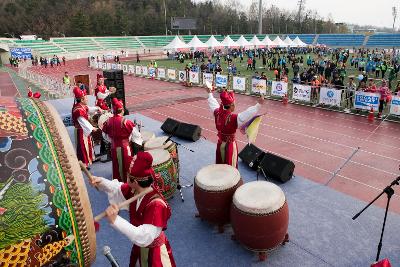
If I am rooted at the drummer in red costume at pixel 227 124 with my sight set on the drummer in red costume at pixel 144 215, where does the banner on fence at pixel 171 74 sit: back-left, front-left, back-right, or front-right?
back-right

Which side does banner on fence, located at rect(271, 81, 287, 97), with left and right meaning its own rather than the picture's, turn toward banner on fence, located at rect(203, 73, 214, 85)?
right

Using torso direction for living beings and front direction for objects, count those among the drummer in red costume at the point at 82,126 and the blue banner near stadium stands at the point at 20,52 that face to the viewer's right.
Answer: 1

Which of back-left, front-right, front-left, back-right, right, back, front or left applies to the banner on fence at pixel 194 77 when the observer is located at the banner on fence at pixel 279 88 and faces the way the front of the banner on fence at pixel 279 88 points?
right

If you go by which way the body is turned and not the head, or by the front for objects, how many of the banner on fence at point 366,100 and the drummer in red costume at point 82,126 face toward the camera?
1

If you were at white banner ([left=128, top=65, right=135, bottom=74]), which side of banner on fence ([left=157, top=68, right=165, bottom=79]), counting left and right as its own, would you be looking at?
right

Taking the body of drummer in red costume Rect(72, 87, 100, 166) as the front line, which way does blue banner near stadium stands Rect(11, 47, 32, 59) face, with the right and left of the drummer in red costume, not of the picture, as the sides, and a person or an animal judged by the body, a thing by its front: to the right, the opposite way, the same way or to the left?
to the right

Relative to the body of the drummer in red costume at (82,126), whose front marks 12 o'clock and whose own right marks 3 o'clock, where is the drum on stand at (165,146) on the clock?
The drum on stand is roughly at 1 o'clock from the drummer in red costume.

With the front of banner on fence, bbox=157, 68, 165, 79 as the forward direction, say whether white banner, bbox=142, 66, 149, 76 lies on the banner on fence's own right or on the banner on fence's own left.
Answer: on the banner on fence's own right

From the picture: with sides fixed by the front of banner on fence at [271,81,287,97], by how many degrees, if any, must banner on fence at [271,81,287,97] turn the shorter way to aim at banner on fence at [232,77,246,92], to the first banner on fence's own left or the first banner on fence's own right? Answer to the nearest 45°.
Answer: approximately 90° to the first banner on fence's own right

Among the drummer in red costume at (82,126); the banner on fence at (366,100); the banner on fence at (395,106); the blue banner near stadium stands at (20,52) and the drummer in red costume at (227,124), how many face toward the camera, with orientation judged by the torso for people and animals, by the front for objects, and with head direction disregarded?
3

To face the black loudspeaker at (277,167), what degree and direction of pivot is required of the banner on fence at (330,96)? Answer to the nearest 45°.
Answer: approximately 45° to its left

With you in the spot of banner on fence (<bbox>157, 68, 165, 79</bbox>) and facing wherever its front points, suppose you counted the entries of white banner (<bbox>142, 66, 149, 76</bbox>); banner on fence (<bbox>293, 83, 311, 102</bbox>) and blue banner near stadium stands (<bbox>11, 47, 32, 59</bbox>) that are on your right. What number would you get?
2

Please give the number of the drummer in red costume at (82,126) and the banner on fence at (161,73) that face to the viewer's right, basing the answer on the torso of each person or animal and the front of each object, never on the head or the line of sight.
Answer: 1
